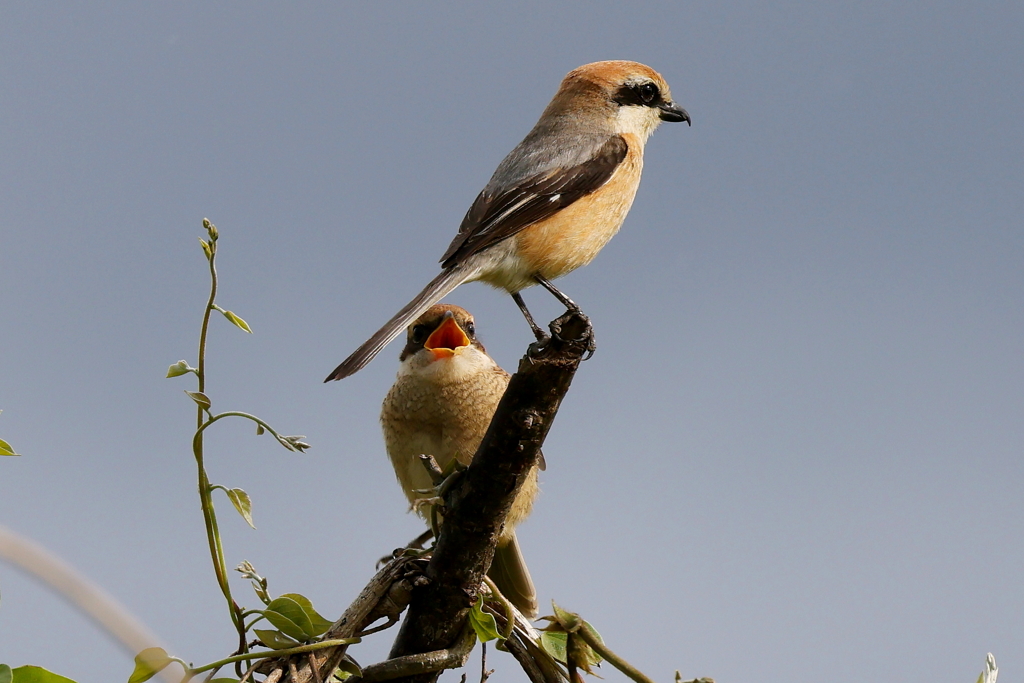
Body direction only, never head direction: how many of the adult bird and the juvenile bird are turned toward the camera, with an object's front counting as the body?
1

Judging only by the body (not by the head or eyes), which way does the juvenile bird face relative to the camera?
toward the camera

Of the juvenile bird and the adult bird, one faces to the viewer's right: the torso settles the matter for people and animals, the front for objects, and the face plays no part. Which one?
the adult bird

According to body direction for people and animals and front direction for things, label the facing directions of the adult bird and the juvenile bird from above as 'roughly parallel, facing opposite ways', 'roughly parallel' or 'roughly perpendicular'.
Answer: roughly perpendicular

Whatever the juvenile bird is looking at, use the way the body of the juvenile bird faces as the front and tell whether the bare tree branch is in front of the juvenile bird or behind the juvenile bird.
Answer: in front

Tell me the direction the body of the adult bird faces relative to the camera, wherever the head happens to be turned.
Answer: to the viewer's right
